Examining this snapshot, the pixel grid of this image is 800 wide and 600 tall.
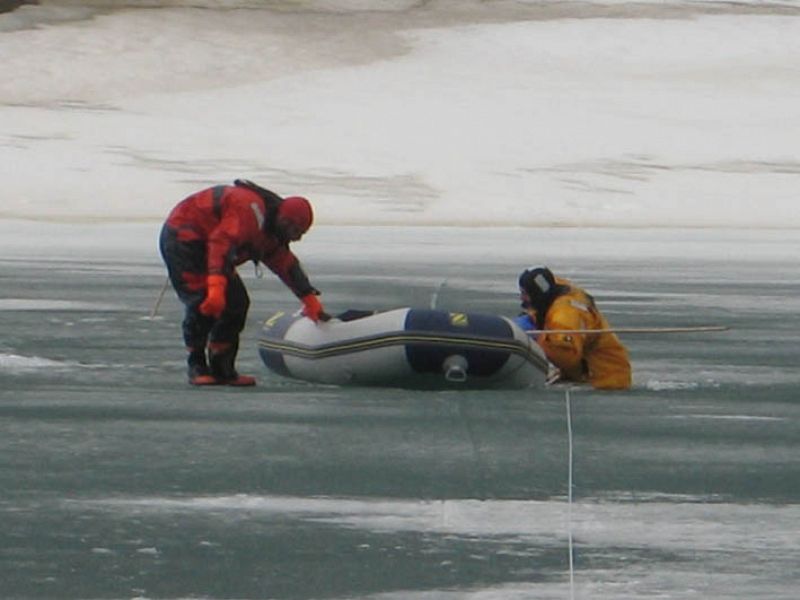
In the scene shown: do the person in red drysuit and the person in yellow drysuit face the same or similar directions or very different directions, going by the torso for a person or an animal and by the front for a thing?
very different directions

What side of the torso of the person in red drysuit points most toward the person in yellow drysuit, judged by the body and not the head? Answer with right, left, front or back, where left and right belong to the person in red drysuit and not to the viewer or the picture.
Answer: front

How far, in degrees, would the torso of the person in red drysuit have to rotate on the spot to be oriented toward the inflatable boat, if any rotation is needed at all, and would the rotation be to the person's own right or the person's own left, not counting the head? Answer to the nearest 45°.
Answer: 0° — they already face it

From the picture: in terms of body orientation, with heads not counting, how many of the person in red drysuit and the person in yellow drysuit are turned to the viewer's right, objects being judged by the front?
1

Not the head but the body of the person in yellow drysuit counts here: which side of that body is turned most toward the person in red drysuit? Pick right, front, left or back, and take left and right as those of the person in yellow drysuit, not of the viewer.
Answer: front

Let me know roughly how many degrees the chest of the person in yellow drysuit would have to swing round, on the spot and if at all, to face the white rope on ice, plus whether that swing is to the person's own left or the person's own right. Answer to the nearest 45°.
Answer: approximately 90° to the person's own left

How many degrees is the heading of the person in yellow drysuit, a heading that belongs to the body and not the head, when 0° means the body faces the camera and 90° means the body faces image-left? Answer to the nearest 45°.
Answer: approximately 90°

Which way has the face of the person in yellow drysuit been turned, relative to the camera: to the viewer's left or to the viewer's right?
to the viewer's left

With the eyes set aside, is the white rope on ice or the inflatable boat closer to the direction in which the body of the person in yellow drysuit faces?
the inflatable boat

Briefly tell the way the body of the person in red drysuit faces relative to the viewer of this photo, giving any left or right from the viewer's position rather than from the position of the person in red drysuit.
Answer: facing to the right of the viewer
